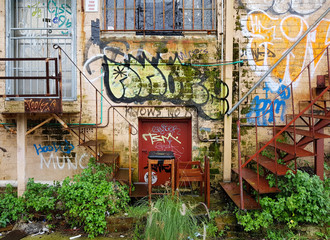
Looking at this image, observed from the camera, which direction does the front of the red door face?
facing the viewer

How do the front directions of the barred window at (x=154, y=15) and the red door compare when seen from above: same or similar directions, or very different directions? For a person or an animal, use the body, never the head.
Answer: same or similar directions

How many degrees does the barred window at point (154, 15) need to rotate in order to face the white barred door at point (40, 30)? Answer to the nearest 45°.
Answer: approximately 90° to its right

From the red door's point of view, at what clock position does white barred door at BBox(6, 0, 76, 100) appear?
The white barred door is roughly at 3 o'clock from the red door.

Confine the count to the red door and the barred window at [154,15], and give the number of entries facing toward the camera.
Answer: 2

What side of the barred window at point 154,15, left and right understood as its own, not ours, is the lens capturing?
front
